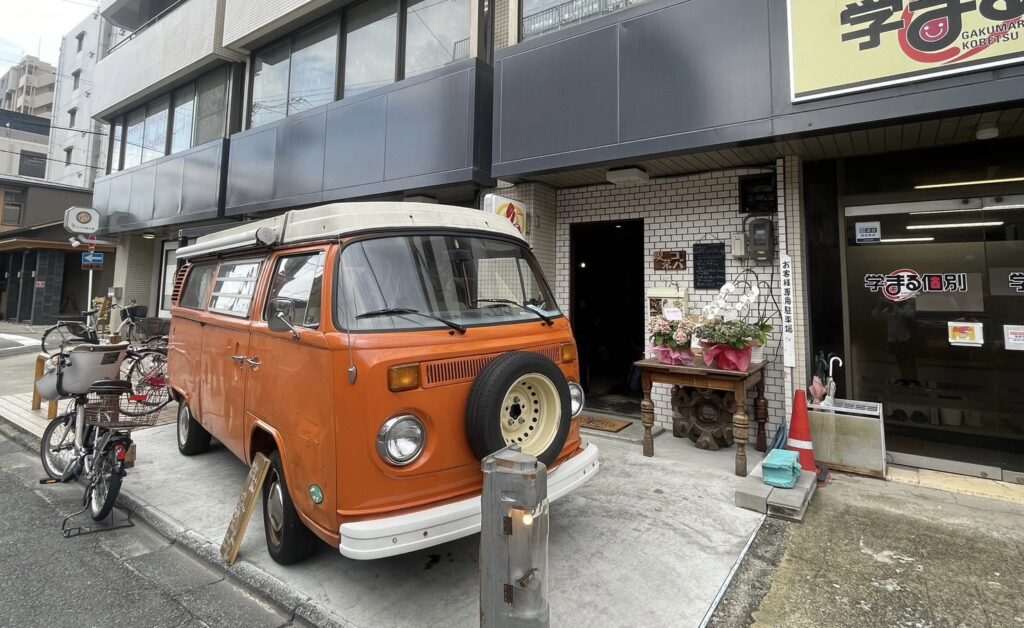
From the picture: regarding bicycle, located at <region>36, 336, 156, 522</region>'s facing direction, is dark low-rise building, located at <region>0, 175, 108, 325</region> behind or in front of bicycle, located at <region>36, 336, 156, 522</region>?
in front

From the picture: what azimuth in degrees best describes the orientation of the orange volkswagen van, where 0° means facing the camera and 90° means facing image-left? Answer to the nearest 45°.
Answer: approximately 315°

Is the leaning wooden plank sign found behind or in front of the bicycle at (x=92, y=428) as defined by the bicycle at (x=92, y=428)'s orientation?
behind

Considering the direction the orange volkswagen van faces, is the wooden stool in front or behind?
behind

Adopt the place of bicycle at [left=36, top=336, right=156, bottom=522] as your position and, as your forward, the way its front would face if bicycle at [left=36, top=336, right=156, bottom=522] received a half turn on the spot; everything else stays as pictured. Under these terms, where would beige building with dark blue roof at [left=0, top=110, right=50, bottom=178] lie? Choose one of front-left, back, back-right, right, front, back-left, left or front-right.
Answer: back-left

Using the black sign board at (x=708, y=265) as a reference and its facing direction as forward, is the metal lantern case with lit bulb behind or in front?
in front

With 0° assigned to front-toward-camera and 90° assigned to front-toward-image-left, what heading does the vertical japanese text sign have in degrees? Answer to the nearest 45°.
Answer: approximately 0°
